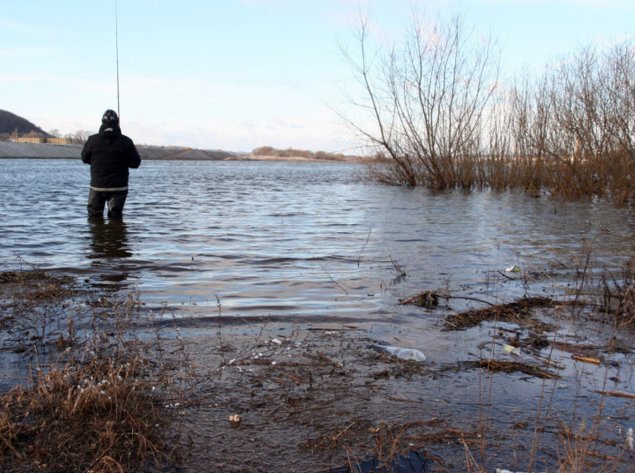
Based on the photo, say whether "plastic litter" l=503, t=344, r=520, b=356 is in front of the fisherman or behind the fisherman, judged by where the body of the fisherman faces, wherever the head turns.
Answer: behind

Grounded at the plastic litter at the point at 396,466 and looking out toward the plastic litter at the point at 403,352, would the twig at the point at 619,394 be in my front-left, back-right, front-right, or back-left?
front-right

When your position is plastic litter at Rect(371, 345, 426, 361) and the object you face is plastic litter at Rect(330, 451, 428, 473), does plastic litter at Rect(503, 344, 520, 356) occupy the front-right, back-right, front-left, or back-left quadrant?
back-left

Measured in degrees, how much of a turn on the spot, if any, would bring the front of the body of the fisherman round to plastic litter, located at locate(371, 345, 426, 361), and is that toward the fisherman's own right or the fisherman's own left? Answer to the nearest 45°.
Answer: approximately 180°

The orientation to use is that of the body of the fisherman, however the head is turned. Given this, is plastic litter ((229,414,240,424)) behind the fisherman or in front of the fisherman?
behind

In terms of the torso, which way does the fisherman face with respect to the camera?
away from the camera

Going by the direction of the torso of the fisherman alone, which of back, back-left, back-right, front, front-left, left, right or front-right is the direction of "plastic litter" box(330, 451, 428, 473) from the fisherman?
back

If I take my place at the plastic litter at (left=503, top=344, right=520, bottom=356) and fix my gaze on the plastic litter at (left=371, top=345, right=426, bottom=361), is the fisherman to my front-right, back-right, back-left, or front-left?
front-right

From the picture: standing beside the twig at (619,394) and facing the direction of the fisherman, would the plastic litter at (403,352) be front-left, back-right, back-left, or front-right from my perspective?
front-left
